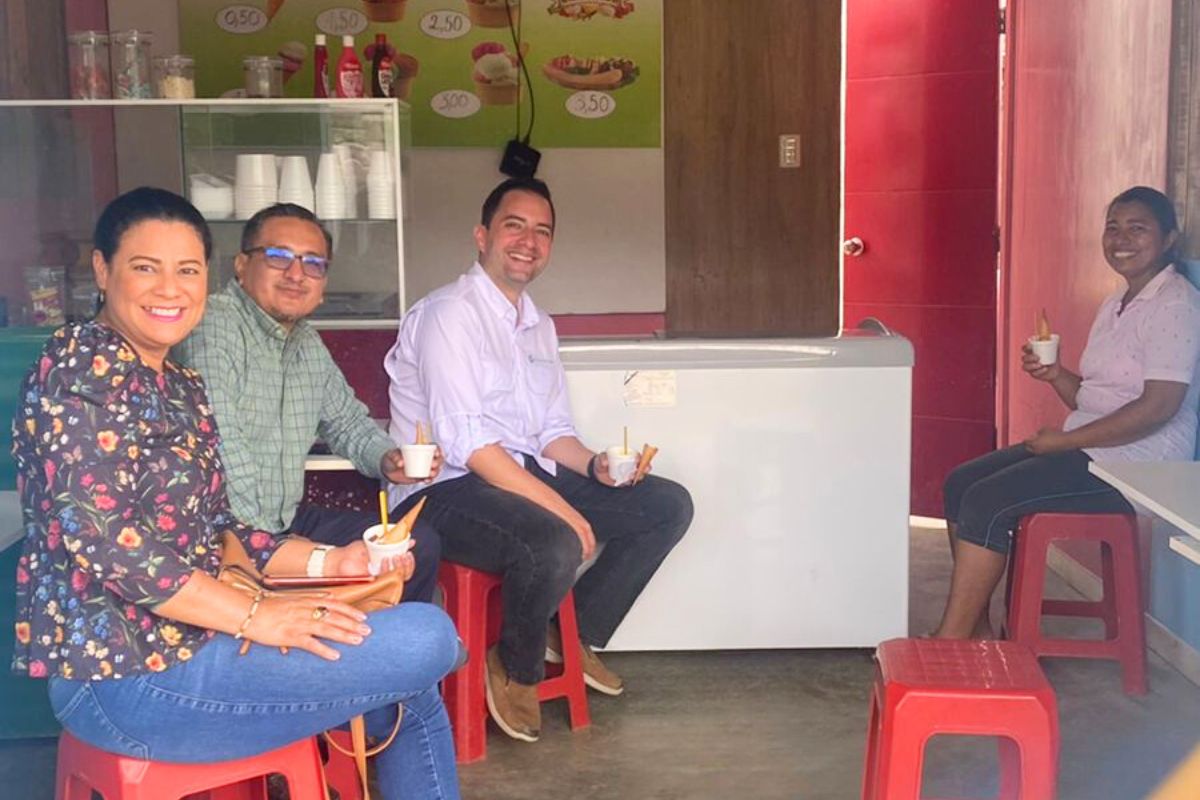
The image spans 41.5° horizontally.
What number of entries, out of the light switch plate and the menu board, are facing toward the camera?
2

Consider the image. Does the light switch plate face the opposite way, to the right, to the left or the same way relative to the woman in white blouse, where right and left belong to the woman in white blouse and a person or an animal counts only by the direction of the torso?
to the left

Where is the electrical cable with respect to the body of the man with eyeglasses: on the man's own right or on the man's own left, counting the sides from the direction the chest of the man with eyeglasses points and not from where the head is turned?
on the man's own left

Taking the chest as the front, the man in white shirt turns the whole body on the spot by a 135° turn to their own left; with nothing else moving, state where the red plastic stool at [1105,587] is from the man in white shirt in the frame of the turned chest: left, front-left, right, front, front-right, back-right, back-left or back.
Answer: right

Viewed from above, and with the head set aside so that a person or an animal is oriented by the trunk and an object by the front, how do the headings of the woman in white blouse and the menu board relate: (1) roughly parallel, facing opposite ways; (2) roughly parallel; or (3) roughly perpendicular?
roughly perpendicular

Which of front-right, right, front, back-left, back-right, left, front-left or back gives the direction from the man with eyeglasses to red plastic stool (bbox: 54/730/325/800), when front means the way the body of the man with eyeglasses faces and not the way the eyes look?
front-right

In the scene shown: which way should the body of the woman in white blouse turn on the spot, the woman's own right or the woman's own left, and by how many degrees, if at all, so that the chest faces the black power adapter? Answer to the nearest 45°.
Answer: approximately 45° to the woman's own right

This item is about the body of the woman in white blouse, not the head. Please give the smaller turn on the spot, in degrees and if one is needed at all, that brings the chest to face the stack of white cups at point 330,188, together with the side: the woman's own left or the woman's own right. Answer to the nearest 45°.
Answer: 0° — they already face it

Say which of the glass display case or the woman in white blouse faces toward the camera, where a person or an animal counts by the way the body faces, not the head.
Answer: the glass display case

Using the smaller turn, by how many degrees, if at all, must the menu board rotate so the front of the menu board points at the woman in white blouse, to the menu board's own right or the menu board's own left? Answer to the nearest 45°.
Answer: approximately 45° to the menu board's own left

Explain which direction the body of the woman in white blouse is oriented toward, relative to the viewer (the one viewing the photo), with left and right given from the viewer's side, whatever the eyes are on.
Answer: facing to the left of the viewer

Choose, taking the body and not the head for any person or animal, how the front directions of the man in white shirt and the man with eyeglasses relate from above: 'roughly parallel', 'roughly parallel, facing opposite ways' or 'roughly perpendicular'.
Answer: roughly parallel

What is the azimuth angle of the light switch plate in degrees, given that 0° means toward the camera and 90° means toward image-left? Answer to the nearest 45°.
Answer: approximately 0°

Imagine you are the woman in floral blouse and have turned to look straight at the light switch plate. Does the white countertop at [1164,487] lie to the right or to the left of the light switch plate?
right
